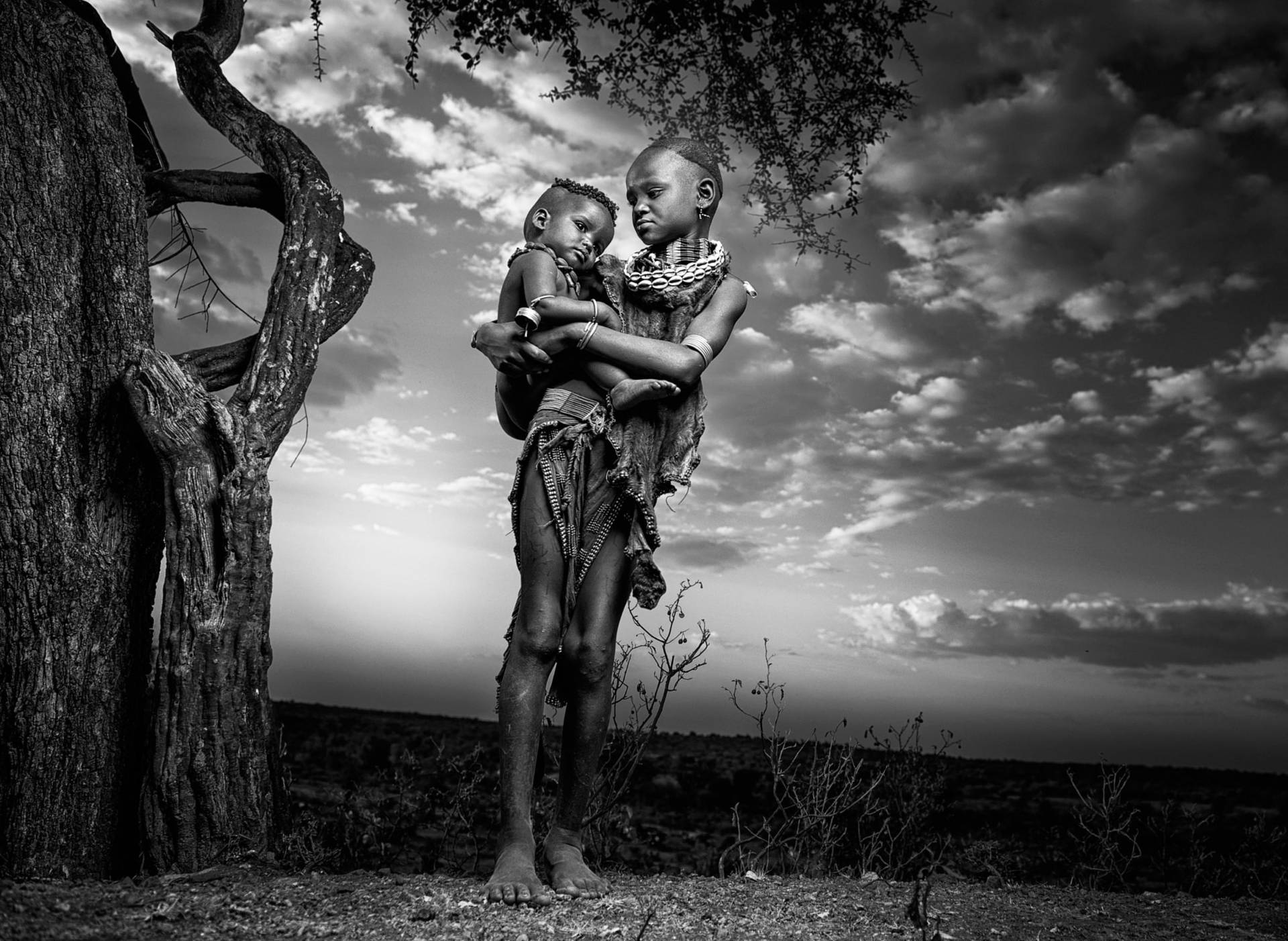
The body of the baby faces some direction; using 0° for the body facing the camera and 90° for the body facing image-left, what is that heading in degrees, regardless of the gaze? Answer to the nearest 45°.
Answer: approximately 315°

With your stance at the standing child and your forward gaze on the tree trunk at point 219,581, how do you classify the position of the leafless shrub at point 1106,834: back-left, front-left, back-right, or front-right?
back-right

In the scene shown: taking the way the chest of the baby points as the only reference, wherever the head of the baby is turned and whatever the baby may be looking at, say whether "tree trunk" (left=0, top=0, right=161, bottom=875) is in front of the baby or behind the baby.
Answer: behind

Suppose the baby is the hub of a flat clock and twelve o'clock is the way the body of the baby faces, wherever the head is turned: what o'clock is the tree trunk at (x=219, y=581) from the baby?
The tree trunk is roughly at 5 o'clock from the baby.
